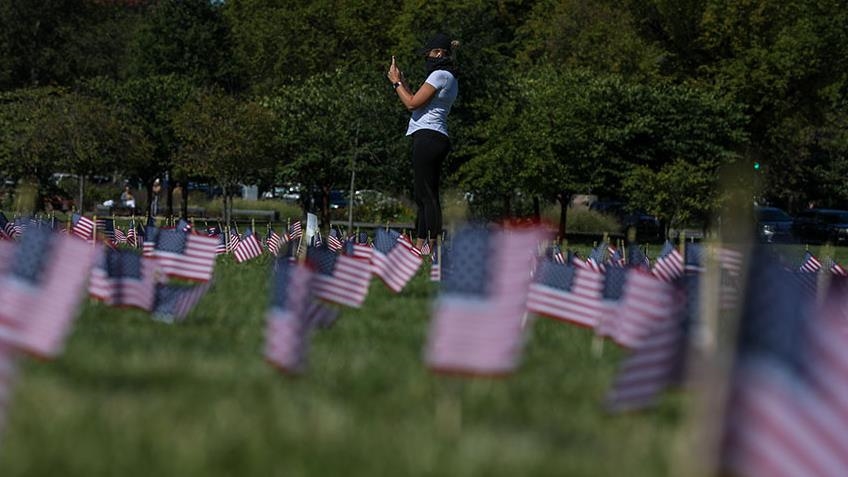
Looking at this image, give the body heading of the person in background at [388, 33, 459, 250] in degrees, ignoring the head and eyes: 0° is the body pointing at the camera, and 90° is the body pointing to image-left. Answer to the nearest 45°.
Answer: approximately 90°

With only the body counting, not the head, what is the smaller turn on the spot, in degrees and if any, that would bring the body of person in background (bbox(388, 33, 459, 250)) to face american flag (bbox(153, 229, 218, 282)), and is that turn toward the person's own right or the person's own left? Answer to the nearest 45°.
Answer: approximately 45° to the person's own left

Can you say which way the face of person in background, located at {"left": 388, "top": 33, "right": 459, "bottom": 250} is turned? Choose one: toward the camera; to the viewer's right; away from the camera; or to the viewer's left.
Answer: to the viewer's left

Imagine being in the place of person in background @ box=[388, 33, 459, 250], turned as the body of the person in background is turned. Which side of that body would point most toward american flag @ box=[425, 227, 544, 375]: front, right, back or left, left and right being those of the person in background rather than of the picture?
left

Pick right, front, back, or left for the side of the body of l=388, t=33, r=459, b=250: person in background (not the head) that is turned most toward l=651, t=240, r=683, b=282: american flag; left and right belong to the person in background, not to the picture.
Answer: back

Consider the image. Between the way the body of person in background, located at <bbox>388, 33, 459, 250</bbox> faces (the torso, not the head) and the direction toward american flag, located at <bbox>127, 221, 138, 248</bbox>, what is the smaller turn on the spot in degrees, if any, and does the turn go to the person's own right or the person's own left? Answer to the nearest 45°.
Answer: approximately 45° to the person's own right

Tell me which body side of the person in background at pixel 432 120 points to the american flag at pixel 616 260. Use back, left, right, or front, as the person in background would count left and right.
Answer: back
